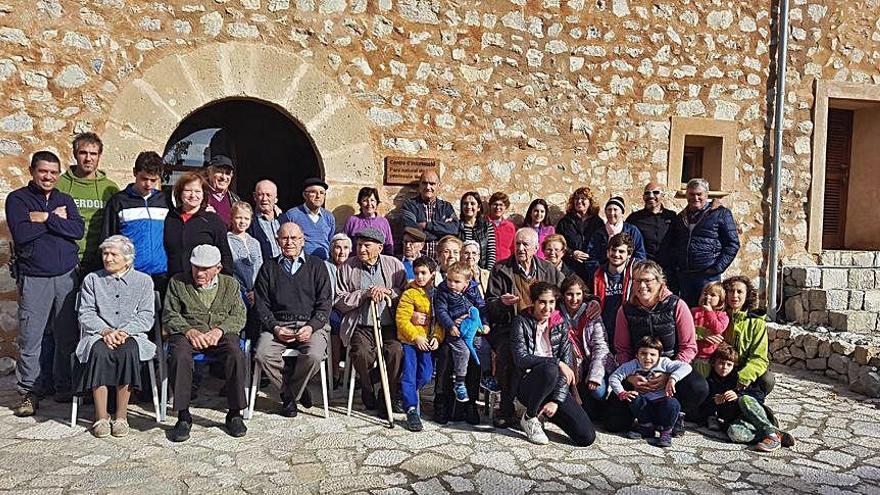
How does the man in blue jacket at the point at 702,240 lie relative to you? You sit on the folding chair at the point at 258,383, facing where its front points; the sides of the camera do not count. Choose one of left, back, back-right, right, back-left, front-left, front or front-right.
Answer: left

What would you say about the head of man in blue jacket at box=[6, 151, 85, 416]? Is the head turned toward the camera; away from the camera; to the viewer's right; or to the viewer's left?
toward the camera

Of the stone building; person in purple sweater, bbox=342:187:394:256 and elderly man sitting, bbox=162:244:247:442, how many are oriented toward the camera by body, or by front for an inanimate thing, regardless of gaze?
3

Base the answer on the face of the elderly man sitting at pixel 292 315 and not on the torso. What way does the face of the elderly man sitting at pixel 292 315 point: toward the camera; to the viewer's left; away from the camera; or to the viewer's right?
toward the camera

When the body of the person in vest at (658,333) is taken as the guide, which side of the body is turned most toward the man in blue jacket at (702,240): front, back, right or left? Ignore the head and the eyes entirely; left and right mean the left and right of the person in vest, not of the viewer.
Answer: back

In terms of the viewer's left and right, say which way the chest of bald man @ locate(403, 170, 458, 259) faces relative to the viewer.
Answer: facing the viewer

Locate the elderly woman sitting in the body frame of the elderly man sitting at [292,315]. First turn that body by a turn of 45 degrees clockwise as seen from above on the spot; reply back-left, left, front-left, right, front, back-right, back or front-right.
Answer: front-right

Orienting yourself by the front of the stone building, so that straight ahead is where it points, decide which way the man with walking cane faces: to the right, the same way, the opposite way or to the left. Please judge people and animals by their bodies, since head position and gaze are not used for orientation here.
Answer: the same way

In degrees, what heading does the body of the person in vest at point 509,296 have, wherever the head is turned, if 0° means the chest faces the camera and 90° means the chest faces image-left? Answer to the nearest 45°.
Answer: approximately 0°

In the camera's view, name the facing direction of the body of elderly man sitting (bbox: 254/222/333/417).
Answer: toward the camera

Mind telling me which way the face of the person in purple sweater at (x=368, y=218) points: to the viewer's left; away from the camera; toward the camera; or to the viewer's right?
toward the camera

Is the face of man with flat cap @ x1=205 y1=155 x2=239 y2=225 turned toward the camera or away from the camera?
toward the camera

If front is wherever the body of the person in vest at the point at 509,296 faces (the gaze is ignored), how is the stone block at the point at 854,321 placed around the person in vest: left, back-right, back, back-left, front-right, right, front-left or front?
back-left

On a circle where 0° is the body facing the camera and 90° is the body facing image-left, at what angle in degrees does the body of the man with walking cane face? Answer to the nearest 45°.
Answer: approximately 0°

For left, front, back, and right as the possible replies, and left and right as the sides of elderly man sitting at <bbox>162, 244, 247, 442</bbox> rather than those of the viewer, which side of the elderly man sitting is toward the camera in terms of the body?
front

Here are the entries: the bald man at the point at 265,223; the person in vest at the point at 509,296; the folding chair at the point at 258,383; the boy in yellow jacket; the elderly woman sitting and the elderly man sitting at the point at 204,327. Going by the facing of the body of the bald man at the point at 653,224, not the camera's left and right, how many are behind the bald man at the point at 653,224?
0

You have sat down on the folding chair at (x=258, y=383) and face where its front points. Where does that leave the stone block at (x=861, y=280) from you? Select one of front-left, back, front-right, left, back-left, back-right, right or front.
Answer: left

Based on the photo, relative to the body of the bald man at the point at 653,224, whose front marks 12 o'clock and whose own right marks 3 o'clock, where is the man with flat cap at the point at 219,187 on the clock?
The man with flat cap is roughly at 2 o'clock from the bald man.

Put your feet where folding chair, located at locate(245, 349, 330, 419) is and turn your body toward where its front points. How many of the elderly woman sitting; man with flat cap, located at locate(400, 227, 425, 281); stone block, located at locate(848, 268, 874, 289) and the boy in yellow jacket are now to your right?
1

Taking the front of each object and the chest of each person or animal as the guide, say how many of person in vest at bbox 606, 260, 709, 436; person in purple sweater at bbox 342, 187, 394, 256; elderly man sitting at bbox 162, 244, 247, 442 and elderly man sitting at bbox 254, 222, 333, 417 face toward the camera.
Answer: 4

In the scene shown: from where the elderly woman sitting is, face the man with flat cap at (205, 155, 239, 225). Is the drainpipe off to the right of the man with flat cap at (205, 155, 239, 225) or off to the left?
right

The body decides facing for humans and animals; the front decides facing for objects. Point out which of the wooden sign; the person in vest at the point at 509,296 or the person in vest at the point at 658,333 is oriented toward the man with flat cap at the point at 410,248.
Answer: the wooden sign

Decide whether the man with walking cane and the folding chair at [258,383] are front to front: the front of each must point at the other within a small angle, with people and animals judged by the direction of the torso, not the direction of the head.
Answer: no
